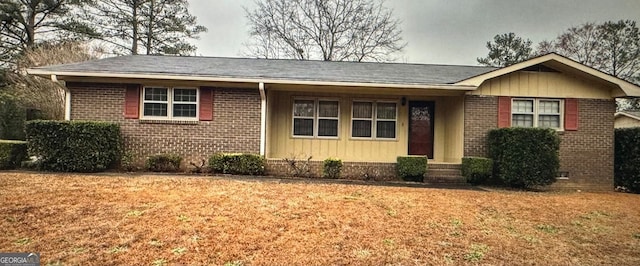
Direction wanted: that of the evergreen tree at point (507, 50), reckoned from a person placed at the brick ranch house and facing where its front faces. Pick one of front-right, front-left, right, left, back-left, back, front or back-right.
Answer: back-left

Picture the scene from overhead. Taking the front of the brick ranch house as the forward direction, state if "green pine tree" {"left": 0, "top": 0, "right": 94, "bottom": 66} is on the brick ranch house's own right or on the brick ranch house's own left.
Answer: on the brick ranch house's own right

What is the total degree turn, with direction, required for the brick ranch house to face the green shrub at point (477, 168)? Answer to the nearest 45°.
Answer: approximately 90° to its left

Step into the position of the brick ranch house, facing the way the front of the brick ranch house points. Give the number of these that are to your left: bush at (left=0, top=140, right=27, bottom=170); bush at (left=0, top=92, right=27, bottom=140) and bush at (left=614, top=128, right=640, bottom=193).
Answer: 1

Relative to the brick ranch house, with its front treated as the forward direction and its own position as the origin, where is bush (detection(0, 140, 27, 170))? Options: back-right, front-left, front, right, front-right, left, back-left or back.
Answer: right

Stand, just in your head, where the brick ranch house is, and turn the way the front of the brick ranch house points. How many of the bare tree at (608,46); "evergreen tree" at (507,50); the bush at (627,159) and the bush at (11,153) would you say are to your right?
1

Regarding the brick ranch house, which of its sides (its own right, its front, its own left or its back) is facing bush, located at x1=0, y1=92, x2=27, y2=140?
right

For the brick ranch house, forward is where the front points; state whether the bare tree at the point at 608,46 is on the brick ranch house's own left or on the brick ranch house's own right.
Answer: on the brick ranch house's own left

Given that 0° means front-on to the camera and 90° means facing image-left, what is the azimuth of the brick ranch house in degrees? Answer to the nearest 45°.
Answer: approximately 0°

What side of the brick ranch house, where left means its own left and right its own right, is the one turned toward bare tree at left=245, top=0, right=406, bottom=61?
back

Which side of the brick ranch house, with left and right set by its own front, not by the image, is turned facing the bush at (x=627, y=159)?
left

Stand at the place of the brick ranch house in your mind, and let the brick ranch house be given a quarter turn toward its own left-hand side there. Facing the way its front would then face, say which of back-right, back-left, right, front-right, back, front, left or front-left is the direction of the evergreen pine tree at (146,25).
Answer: back-left
